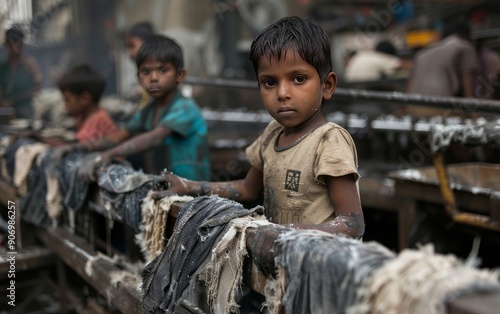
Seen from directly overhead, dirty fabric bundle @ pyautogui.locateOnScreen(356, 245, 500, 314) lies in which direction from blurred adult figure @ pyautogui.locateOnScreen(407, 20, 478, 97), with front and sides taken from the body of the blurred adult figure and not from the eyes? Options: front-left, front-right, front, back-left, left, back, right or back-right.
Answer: back

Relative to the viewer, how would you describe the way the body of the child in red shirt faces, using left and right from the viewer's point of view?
facing to the left of the viewer

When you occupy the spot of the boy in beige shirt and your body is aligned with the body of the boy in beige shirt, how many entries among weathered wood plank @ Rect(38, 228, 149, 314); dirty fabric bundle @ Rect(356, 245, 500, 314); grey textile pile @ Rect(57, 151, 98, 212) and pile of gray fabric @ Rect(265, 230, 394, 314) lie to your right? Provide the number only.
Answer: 2

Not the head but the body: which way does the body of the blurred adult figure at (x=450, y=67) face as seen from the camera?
away from the camera

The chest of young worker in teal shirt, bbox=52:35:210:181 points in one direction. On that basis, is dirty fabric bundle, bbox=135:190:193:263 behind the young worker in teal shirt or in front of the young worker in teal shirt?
in front

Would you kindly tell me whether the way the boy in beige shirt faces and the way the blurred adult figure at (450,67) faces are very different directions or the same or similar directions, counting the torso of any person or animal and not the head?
very different directions

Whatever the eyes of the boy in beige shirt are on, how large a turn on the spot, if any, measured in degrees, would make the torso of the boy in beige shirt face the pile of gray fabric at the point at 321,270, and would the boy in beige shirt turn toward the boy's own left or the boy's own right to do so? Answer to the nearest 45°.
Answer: approximately 45° to the boy's own left

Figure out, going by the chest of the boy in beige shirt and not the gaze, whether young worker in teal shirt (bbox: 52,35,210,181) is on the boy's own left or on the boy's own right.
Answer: on the boy's own right

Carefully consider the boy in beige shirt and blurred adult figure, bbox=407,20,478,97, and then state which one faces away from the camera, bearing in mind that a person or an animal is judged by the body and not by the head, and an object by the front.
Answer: the blurred adult figure

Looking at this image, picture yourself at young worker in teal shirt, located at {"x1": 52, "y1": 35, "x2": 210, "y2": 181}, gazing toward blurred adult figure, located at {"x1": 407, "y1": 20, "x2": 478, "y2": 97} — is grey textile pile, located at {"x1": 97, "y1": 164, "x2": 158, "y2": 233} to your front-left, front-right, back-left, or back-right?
back-right

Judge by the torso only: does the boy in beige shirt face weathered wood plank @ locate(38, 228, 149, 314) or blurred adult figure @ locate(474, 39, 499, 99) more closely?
the weathered wood plank
